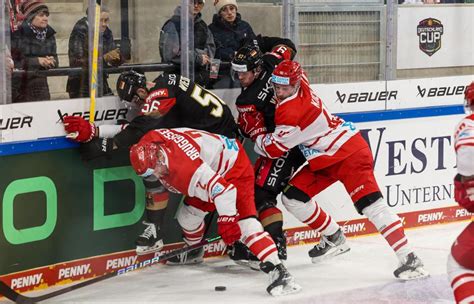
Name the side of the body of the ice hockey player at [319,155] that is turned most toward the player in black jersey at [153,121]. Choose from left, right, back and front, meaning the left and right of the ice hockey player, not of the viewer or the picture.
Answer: front

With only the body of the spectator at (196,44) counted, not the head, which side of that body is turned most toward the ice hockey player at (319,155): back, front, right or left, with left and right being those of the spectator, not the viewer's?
front

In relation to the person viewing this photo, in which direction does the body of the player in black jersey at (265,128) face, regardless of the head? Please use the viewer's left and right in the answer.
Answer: facing the viewer and to the left of the viewer

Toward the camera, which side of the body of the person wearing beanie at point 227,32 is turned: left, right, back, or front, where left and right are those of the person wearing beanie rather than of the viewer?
front

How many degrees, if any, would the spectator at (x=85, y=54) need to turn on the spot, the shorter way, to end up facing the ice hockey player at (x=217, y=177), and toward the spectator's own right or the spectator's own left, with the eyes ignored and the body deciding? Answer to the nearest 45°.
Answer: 0° — they already face them

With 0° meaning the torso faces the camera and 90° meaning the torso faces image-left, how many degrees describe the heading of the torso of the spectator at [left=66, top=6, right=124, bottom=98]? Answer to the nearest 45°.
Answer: approximately 315°

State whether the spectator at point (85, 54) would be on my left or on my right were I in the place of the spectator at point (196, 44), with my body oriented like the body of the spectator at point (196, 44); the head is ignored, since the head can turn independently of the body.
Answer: on my right
